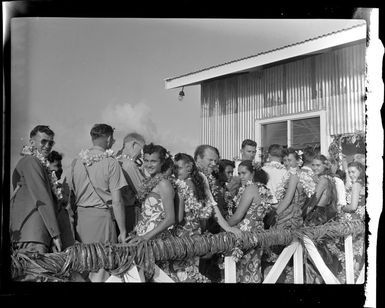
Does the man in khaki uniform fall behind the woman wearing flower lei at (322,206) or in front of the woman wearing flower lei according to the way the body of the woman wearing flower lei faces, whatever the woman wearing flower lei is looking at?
in front

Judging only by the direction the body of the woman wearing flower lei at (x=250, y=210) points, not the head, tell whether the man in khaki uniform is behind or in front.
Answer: in front

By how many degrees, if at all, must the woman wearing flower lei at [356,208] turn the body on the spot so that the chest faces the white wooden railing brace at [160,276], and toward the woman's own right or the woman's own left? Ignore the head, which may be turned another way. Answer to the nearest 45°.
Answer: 0° — they already face it

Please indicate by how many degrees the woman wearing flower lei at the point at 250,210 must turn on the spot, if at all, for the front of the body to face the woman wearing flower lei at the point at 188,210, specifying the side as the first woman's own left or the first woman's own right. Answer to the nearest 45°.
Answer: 0° — they already face them

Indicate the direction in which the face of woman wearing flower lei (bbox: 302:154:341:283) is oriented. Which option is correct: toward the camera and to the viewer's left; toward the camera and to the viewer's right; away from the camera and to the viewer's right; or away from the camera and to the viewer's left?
toward the camera and to the viewer's left
